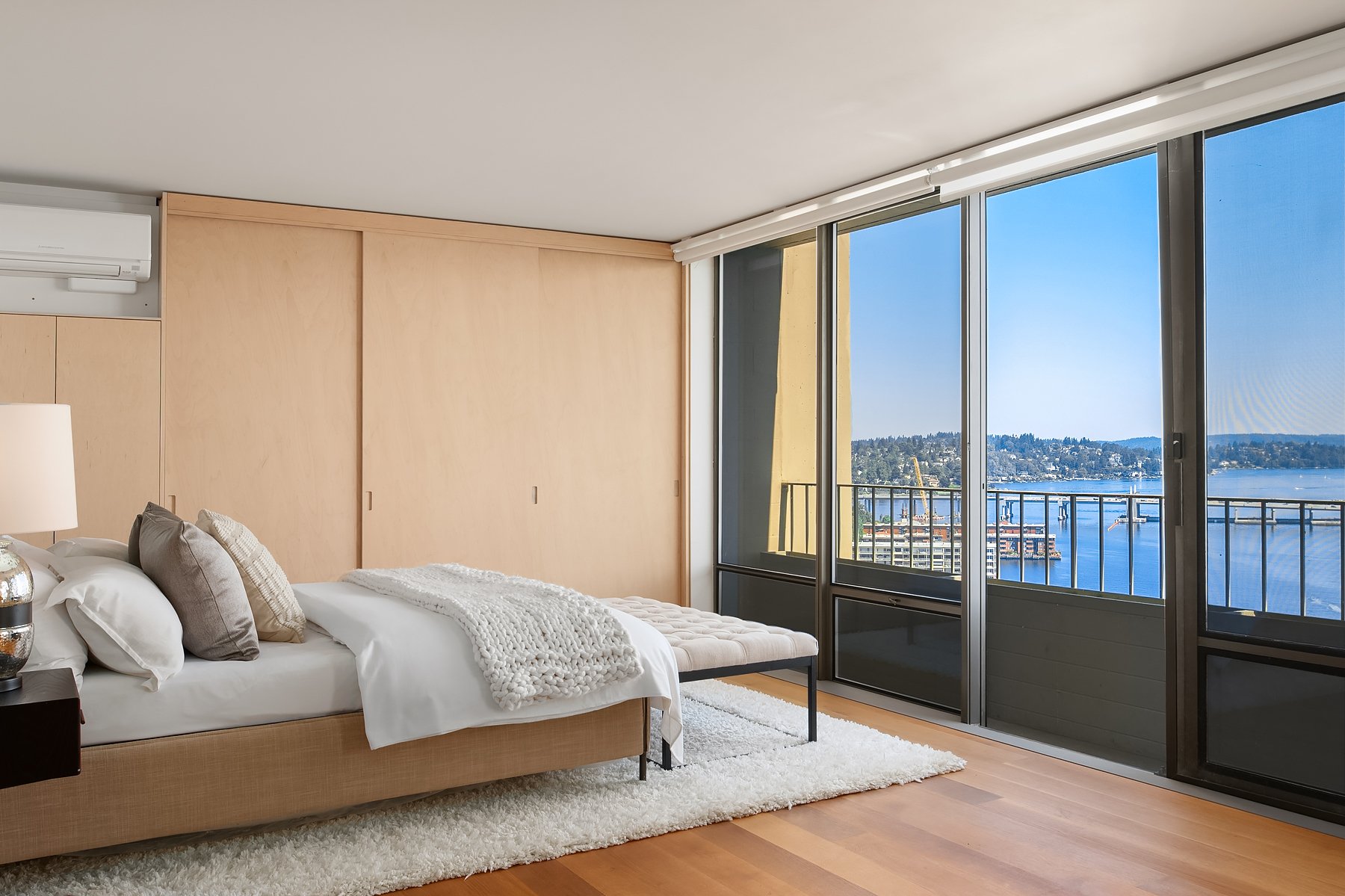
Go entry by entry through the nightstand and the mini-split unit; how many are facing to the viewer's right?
1

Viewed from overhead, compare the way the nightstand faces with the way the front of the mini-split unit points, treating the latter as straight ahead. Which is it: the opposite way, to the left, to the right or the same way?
to the left

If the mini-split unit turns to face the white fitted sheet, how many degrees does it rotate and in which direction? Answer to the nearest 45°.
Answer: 0° — it already faces it

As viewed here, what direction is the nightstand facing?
to the viewer's right

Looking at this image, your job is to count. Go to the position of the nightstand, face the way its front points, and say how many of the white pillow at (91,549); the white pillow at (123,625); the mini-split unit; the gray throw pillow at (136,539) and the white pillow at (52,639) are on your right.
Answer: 0

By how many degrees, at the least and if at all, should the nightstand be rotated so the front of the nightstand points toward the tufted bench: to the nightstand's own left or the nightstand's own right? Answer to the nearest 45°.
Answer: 0° — it already faces it

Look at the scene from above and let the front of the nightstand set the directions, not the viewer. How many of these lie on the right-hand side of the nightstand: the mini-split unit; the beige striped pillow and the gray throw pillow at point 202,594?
0

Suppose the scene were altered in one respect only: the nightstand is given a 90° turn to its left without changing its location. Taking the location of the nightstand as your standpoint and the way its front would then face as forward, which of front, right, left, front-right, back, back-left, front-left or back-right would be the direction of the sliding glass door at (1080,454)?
right

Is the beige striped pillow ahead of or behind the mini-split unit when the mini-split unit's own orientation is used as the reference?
ahead

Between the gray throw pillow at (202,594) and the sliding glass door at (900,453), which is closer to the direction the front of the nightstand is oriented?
the sliding glass door

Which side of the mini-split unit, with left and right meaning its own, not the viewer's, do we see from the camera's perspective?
front

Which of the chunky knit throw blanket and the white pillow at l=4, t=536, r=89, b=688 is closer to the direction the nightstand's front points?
the chunky knit throw blanket

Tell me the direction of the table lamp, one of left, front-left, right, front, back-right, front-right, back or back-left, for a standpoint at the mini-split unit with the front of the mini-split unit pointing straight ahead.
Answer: front

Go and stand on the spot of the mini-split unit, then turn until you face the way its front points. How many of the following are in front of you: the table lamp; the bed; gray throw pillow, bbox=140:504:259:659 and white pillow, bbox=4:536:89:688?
4

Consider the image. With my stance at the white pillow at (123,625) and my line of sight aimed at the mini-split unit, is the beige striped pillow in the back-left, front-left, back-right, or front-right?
front-right

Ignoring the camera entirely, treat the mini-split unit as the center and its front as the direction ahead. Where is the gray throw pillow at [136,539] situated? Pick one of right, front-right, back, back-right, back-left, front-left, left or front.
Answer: front

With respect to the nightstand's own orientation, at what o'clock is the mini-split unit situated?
The mini-split unit is roughly at 9 o'clock from the nightstand.

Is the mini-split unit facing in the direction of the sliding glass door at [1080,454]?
no

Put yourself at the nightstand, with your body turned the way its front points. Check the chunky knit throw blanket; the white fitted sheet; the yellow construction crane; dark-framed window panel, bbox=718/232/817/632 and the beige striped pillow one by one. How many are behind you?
0

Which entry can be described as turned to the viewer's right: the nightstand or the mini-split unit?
the nightstand
